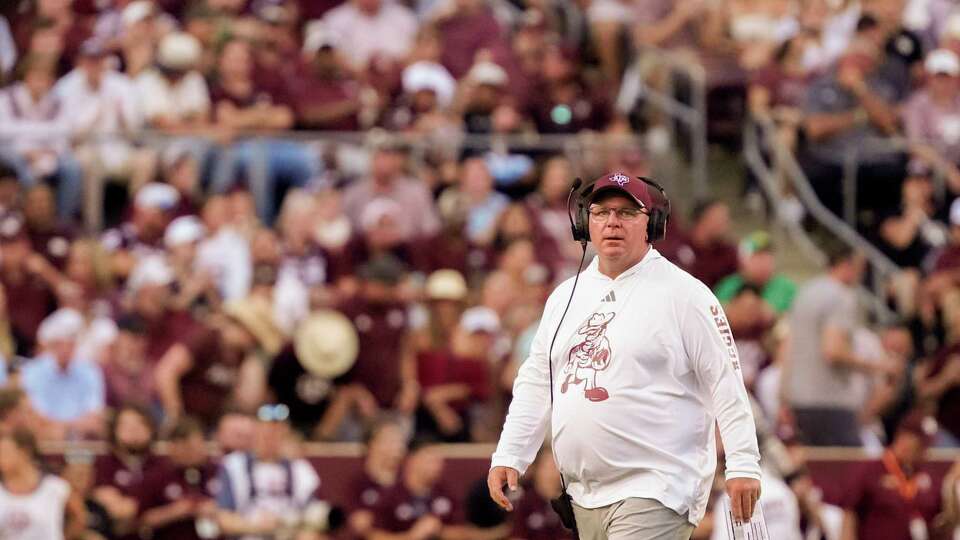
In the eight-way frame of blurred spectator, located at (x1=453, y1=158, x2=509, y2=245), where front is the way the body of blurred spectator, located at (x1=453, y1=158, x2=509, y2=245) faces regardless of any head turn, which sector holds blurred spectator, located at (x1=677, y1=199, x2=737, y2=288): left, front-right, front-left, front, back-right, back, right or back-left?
left

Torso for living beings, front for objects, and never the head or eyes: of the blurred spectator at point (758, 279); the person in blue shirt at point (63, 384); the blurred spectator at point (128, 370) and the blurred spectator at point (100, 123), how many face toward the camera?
4

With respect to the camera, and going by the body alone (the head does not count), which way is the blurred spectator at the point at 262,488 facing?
toward the camera

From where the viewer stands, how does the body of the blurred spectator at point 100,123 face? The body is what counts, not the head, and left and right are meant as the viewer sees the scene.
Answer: facing the viewer

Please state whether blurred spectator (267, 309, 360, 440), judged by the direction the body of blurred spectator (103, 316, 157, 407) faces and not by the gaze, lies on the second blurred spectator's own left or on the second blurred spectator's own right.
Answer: on the second blurred spectator's own left

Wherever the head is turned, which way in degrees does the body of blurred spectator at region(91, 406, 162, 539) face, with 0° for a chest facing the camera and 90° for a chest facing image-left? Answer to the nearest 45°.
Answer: approximately 0°

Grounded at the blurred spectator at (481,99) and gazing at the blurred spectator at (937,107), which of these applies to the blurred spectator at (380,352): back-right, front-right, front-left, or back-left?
back-right

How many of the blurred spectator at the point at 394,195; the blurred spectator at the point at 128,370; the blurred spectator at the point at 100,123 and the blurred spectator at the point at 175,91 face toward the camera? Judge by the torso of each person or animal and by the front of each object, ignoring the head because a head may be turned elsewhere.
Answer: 4

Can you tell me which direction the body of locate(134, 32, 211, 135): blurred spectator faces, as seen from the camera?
toward the camera

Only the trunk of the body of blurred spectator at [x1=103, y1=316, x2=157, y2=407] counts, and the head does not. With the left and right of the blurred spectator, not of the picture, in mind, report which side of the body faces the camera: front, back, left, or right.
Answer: front
